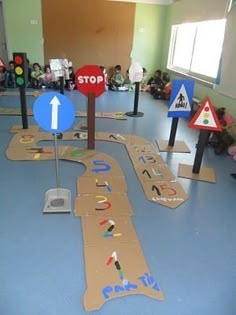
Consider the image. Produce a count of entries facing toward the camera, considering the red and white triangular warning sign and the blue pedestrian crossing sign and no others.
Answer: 2

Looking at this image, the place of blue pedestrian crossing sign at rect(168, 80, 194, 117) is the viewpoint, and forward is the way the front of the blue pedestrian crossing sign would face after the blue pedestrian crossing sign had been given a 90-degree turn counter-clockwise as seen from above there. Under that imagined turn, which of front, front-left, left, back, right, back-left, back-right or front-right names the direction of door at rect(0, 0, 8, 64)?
back-left

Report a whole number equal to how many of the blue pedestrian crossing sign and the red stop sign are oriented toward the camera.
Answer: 2

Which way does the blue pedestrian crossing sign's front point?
toward the camera

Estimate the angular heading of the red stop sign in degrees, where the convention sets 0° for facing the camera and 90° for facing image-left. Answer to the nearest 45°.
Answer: approximately 0°

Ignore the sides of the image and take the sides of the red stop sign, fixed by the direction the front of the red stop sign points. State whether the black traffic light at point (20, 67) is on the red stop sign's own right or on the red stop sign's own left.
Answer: on the red stop sign's own right

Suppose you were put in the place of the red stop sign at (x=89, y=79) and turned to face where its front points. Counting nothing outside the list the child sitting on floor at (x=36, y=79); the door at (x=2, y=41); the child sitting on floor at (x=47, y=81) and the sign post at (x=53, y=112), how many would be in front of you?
1

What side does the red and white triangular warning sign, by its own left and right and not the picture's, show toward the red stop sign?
right

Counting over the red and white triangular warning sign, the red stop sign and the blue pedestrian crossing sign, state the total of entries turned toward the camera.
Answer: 3

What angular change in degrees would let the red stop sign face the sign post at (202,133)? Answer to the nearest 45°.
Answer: approximately 45° to its left
